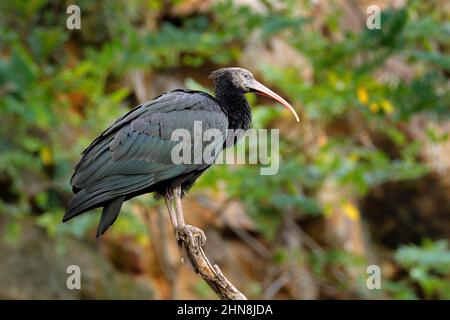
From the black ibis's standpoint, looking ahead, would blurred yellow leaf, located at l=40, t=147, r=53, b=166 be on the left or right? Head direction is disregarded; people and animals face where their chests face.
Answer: on its left

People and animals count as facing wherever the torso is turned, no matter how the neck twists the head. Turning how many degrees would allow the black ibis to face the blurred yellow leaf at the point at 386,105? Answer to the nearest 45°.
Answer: approximately 45° to its left

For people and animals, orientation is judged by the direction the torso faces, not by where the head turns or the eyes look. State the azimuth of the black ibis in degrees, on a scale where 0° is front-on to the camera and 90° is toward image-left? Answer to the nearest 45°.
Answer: approximately 270°

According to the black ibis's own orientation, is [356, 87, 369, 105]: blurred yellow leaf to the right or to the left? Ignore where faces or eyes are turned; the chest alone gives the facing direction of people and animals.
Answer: on its left
